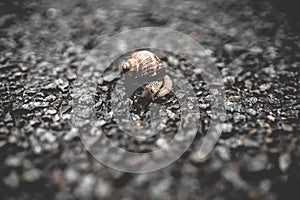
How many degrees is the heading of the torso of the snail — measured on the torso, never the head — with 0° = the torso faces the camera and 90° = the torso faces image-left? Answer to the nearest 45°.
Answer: approximately 315°
